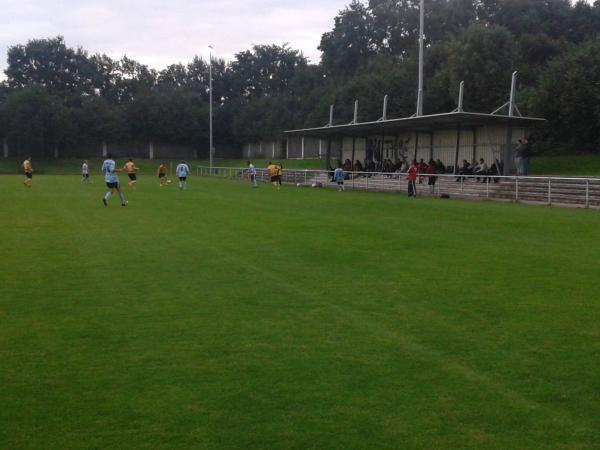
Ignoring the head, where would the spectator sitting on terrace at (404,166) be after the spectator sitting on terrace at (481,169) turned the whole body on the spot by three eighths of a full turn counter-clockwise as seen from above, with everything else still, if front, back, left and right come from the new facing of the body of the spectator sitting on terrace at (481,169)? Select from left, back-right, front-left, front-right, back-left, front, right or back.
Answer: back-left

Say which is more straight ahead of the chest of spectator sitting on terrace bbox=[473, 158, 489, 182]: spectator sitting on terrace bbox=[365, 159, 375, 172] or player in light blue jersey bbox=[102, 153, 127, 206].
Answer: the player in light blue jersey

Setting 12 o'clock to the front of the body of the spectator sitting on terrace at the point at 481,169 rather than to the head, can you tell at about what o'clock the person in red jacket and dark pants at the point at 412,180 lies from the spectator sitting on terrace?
The person in red jacket and dark pants is roughly at 12 o'clock from the spectator sitting on terrace.

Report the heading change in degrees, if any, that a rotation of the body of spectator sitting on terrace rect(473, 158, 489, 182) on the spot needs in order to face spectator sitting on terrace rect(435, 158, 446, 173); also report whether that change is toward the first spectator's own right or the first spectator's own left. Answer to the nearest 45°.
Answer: approximately 90° to the first spectator's own right

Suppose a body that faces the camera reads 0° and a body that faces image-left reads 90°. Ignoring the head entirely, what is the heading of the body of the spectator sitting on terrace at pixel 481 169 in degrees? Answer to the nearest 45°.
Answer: approximately 45°

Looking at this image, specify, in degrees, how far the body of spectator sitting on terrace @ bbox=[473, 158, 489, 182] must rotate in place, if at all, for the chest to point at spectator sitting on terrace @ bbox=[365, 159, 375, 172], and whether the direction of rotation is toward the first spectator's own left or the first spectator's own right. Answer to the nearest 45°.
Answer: approximately 90° to the first spectator's own right
